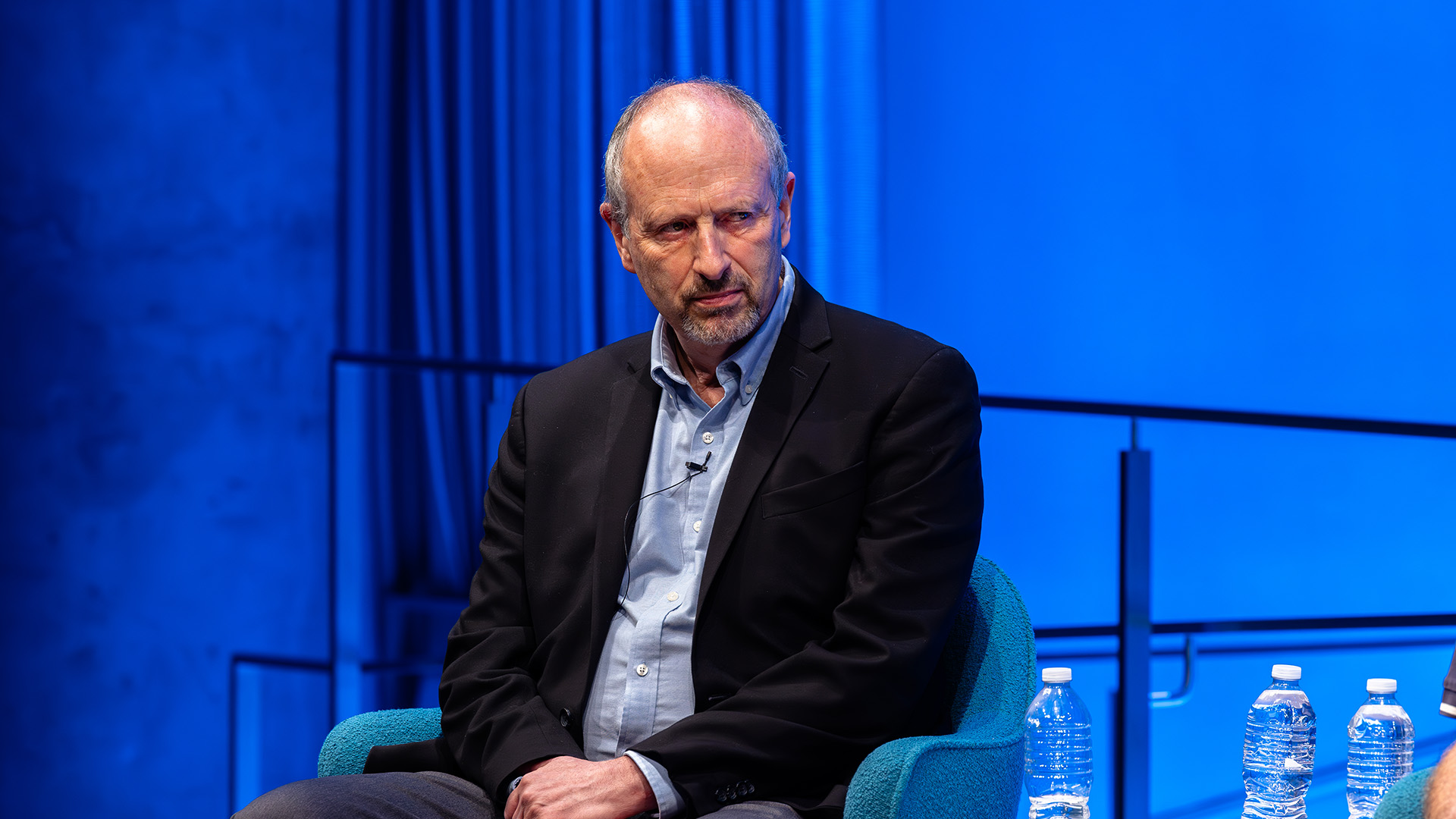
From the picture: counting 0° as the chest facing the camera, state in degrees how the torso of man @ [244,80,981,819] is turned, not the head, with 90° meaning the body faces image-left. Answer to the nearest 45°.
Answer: approximately 45°

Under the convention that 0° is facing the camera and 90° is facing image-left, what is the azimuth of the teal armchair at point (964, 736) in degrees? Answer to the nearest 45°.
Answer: approximately 45°

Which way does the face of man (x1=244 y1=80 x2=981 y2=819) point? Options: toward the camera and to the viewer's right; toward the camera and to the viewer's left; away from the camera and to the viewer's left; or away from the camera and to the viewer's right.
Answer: toward the camera and to the viewer's right

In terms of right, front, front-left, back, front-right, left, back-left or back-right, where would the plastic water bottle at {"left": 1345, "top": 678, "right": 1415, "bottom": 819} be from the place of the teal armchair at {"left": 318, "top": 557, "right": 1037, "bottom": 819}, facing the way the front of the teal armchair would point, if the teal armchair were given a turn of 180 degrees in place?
front

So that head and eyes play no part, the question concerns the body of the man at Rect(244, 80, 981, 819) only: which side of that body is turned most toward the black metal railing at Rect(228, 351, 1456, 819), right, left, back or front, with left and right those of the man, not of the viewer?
back

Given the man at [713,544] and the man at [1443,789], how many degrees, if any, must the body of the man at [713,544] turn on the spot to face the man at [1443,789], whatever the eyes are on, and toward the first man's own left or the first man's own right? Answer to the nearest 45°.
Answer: approximately 90° to the first man's own left
